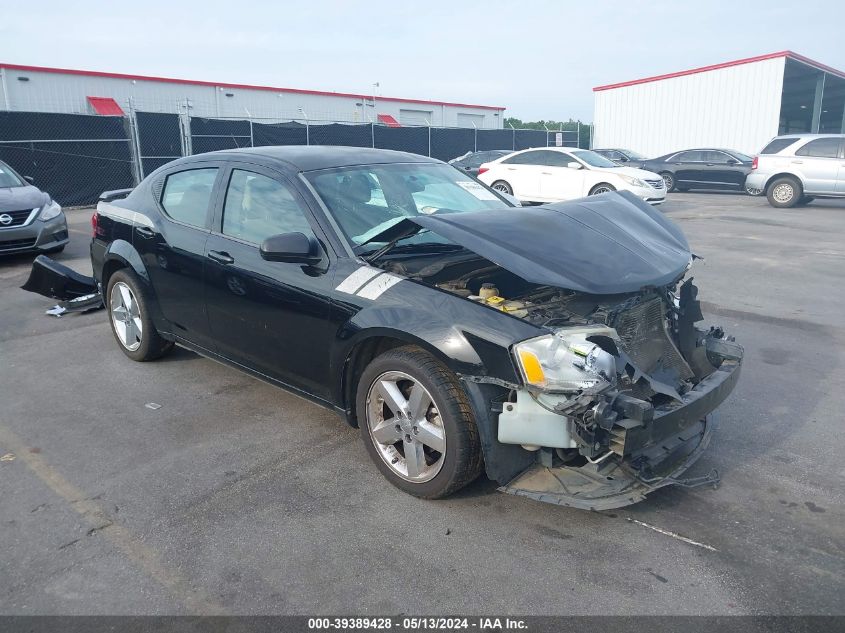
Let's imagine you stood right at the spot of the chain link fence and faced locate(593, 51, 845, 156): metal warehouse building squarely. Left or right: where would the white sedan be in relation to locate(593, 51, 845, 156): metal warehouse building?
right

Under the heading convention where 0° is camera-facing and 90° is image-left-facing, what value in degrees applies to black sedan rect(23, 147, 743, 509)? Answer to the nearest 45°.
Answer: approximately 315°

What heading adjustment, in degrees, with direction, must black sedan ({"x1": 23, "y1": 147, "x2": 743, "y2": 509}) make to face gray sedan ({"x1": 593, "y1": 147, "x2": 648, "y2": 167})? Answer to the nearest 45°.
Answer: approximately 135° to its left

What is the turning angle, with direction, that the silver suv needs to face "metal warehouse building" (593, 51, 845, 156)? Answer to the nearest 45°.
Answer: approximately 90° to its left

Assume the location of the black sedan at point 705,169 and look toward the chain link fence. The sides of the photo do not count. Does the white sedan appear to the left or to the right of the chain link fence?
left

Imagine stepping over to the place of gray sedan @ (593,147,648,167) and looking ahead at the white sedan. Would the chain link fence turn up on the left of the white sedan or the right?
right

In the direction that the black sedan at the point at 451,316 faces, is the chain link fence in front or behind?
behind
